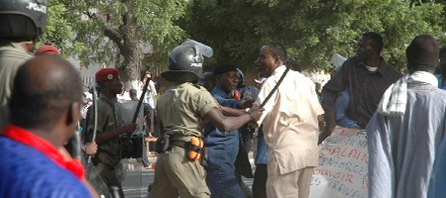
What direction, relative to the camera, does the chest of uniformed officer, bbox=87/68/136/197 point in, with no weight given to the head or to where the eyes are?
to the viewer's right

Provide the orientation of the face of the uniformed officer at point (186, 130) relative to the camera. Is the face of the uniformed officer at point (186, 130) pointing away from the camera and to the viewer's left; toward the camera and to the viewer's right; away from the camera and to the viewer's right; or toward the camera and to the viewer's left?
away from the camera and to the viewer's right

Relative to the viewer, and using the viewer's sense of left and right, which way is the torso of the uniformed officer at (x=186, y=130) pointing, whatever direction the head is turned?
facing away from the viewer and to the right of the viewer

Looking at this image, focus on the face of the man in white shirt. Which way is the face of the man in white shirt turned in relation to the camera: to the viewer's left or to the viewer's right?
to the viewer's left

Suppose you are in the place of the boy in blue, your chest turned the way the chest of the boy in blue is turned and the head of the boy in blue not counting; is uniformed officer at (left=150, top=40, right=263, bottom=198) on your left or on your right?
on your right
